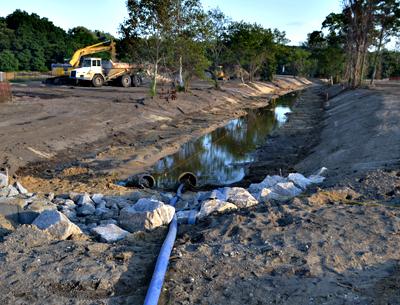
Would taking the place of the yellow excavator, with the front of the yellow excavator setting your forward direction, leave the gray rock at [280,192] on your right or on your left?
on your right

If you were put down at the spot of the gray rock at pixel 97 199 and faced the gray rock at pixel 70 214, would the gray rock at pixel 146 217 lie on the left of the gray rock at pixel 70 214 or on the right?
left

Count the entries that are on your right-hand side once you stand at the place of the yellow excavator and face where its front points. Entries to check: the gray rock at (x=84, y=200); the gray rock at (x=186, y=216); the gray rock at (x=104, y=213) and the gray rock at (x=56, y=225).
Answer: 4

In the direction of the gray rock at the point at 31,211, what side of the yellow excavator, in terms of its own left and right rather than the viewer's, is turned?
right

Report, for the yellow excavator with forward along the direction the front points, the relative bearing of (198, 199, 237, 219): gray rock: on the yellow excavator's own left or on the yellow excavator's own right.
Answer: on the yellow excavator's own right

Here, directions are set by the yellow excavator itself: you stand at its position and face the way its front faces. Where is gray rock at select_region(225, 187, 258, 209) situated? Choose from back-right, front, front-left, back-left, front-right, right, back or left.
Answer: right

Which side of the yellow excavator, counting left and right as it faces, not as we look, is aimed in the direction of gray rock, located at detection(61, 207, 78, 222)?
right

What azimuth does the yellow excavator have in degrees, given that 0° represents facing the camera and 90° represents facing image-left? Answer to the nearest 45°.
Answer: approximately 270°

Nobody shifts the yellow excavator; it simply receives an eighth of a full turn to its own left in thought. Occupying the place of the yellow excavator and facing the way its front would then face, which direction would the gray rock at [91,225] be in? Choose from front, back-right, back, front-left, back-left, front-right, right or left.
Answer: back-right

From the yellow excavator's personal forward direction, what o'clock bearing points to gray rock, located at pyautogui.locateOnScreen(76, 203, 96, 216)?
The gray rock is roughly at 3 o'clock from the yellow excavator.

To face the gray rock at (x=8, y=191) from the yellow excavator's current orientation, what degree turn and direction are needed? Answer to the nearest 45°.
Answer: approximately 90° to its right

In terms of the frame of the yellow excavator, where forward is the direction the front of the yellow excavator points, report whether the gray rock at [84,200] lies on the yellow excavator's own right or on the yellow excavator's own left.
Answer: on the yellow excavator's own right

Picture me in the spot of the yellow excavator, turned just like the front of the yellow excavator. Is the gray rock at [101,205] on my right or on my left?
on my right

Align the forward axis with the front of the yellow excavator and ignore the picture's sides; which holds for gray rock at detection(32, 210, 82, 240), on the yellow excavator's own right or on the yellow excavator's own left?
on the yellow excavator's own right

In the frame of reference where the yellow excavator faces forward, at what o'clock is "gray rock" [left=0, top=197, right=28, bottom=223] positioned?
The gray rock is roughly at 3 o'clock from the yellow excavator.
